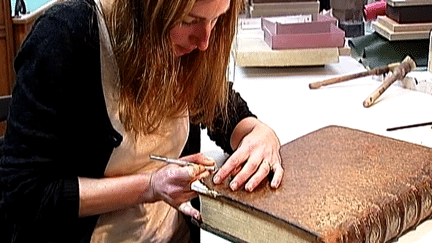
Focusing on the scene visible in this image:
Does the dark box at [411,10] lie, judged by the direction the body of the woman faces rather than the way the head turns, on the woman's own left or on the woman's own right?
on the woman's own left

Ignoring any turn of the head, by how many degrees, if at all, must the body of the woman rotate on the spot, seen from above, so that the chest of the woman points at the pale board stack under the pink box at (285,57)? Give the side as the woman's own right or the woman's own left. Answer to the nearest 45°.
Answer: approximately 90° to the woman's own left

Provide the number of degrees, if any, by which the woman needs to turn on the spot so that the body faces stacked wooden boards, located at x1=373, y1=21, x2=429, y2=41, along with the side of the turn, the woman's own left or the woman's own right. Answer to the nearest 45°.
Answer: approximately 90° to the woman's own left

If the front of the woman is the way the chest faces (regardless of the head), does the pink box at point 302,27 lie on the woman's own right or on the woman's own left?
on the woman's own left

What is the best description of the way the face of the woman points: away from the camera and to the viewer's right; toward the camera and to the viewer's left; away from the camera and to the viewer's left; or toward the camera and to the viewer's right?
toward the camera and to the viewer's right

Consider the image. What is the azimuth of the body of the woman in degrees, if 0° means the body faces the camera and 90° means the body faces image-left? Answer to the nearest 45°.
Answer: approximately 315°

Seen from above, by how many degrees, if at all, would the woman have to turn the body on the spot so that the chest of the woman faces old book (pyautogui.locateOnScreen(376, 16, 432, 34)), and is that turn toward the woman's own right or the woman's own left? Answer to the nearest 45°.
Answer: approximately 90° to the woman's own left
